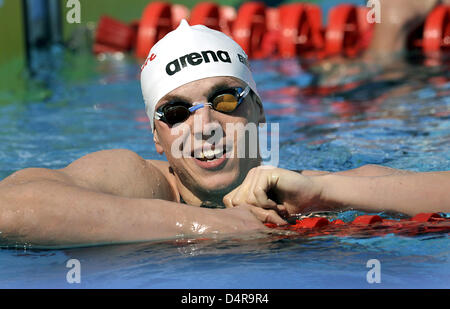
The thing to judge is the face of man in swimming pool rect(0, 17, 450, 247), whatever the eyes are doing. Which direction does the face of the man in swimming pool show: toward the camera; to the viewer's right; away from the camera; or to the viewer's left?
toward the camera

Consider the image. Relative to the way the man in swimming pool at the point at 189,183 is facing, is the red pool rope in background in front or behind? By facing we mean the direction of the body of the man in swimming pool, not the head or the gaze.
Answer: behind

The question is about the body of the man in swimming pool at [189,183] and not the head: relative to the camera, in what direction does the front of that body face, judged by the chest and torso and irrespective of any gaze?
toward the camera

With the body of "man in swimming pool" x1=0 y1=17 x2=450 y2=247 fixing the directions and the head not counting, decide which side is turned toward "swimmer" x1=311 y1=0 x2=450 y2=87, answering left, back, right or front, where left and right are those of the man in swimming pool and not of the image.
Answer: back
